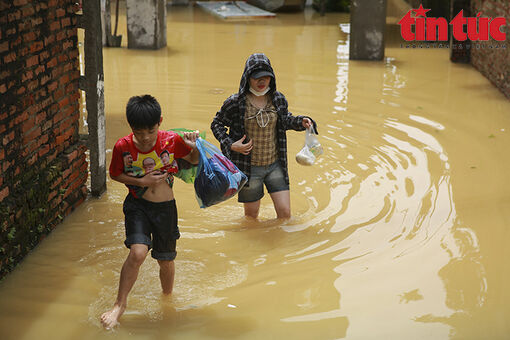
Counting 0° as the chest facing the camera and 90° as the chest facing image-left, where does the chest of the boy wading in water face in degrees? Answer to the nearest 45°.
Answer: approximately 0°

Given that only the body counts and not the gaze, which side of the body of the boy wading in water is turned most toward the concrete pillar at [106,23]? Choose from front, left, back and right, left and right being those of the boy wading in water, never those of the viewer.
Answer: back

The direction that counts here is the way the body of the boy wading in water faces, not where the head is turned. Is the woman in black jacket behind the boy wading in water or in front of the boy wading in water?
behind

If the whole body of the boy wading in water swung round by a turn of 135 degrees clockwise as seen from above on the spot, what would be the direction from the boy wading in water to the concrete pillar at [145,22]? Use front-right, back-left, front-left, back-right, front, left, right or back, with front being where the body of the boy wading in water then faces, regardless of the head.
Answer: front-right

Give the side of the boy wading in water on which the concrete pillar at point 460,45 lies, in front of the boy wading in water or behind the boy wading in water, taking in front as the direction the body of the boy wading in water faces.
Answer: behind

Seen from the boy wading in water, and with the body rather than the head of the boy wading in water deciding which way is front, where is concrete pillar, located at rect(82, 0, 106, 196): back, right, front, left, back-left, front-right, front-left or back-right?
back
